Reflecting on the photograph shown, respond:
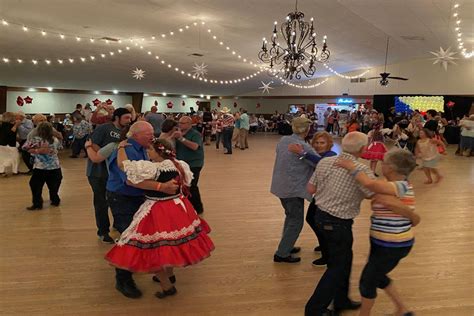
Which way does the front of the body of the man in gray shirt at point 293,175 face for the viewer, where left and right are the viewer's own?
facing away from the viewer and to the right of the viewer

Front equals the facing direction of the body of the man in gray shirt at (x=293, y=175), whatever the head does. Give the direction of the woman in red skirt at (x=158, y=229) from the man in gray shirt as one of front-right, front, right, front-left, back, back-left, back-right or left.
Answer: back

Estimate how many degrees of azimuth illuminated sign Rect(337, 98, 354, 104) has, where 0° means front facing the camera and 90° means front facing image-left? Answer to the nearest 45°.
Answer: approximately 0°

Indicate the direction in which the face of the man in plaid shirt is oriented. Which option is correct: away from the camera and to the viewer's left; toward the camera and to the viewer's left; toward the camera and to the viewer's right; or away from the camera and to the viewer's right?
away from the camera and to the viewer's right

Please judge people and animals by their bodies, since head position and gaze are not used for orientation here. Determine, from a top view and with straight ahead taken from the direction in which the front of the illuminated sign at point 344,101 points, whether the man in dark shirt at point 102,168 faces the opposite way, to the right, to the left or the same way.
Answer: to the left

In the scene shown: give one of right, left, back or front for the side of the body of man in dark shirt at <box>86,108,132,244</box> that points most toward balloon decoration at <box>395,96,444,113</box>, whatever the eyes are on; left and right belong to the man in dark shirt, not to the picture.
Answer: left

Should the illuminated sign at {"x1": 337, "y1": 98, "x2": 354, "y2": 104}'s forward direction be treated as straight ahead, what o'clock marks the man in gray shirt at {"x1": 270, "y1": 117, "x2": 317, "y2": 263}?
The man in gray shirt is roughly at 12 o'clock from the illuminated sign.

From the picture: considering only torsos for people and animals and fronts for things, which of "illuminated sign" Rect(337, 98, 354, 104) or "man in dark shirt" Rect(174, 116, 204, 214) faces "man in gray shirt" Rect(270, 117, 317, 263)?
the illuminated sign

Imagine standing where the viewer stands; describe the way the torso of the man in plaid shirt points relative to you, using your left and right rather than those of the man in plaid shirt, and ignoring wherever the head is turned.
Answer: facing away from the viewer and to the right of the viewer

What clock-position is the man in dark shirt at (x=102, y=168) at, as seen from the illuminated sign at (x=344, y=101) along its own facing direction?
The man in dark shirt is roughly at 12 o'clock from the illuminated sign.
